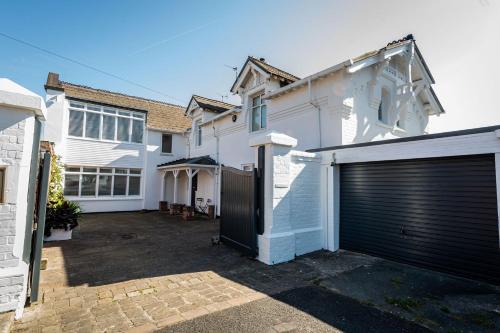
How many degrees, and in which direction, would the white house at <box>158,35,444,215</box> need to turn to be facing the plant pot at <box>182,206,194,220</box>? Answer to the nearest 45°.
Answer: approximately 45° to its right

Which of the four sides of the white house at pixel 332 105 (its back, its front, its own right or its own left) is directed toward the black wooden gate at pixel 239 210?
front

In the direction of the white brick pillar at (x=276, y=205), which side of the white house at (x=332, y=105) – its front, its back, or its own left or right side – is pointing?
front

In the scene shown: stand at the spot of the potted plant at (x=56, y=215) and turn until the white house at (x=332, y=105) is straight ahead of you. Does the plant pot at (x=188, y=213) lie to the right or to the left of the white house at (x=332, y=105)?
left

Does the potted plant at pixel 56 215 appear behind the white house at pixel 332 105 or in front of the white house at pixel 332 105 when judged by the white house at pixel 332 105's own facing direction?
in front

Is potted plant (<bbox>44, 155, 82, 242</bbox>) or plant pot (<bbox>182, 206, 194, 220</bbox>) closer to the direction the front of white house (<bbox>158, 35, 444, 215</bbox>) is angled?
the potted plant

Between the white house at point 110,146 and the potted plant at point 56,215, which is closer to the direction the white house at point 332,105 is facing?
the potted plant

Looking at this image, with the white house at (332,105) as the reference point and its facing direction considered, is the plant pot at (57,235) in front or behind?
in front
